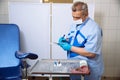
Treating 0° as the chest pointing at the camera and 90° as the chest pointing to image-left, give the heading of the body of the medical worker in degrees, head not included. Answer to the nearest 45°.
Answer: approximately 45°

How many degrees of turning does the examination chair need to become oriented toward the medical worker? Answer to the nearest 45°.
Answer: approximately 45° to its left

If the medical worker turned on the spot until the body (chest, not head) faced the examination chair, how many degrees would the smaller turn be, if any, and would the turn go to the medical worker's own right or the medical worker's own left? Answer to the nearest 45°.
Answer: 0° — they already face it
